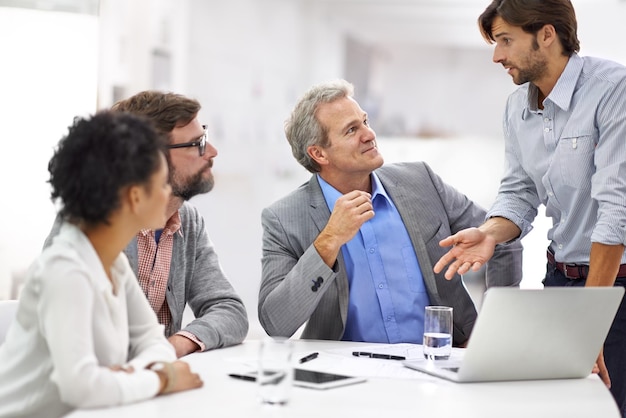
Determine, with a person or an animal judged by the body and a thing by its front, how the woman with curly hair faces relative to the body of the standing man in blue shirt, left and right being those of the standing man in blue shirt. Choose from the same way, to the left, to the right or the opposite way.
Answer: the opposite way

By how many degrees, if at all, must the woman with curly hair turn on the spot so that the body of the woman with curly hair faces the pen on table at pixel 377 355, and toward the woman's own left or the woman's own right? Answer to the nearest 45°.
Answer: approximately 45° to the woman's own left

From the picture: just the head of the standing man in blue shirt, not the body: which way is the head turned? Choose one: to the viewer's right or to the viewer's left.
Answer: to the viewer's left

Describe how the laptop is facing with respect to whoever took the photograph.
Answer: facing away from the viewer and to the left of the viewer

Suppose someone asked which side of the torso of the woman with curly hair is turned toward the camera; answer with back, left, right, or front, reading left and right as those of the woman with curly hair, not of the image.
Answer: right

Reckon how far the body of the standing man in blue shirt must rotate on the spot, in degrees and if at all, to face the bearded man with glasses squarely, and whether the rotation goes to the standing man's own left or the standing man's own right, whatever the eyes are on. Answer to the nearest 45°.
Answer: approximately 45° to the standing man's own right

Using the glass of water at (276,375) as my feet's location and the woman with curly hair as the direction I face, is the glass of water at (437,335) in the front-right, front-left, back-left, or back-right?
back-right

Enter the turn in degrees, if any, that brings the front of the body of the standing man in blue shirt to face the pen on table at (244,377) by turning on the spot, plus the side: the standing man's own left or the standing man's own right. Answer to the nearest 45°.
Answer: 0° — they already face it

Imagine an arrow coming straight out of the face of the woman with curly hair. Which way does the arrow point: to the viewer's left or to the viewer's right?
to the viewer's right

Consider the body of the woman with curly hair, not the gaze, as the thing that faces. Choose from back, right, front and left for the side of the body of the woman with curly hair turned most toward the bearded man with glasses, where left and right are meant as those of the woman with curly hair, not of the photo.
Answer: left
